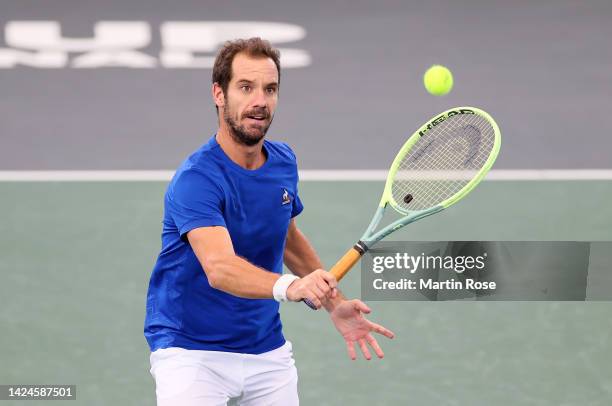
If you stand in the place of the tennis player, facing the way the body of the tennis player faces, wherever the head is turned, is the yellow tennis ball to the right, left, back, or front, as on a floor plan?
left

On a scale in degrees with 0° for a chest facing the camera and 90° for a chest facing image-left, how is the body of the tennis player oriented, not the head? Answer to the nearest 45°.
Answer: approximately 315°
